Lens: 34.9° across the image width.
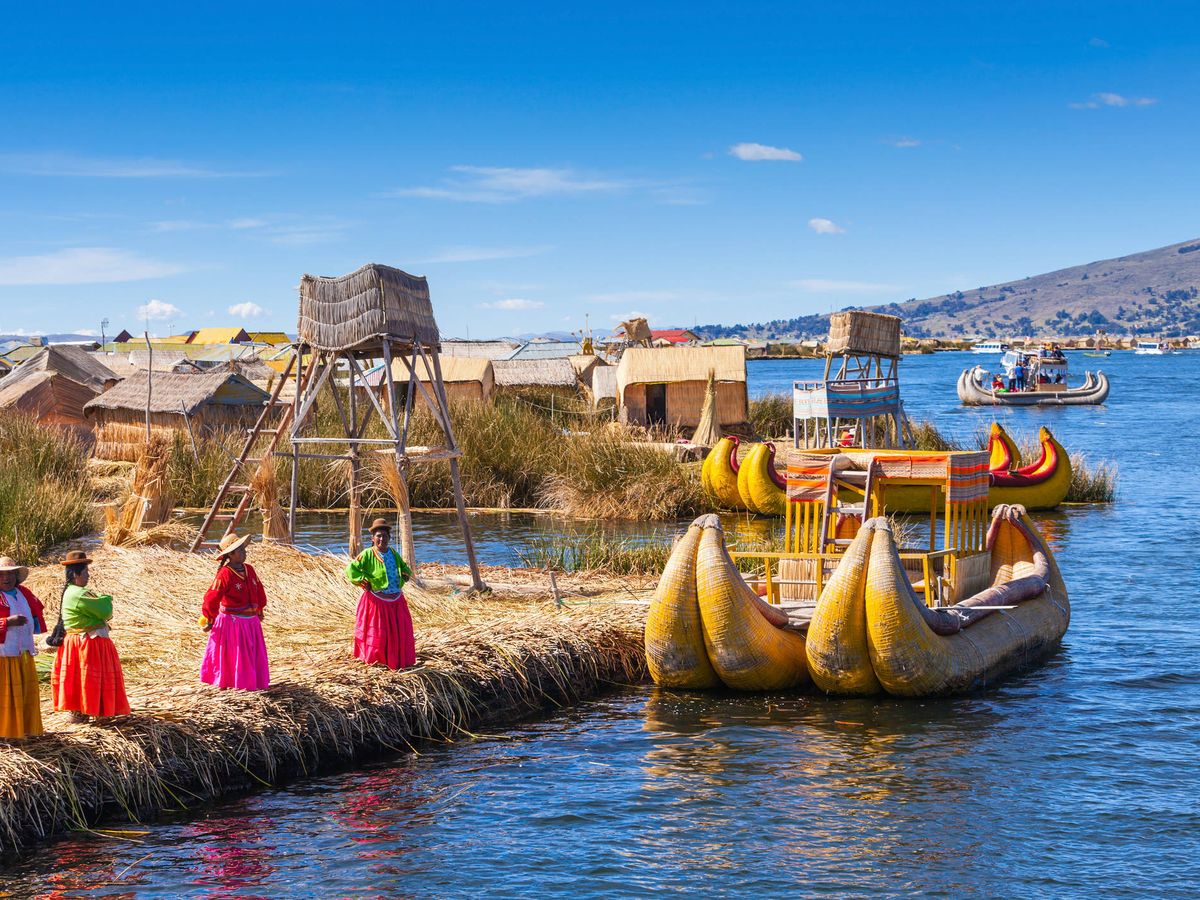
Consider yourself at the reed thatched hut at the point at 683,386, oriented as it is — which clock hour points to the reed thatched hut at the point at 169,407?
the reed thatched hut at the point at 169,407 is roughly at 2 o'clock from the reed thatched hut at the point at 683,386.

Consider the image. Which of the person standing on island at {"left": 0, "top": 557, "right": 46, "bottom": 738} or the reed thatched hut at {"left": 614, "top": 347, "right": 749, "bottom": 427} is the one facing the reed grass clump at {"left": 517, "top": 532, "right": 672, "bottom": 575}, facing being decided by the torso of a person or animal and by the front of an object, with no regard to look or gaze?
the reed thatched hut

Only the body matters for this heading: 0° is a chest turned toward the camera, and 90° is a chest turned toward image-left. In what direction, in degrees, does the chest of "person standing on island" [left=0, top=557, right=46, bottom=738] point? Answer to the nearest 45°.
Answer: approximately 0°

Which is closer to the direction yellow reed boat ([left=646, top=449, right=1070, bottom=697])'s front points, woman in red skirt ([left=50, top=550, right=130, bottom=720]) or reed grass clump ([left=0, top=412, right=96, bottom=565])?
the woman in red skirt

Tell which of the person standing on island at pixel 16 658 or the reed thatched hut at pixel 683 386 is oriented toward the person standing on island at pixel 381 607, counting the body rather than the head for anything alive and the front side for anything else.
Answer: the reed thatched hut

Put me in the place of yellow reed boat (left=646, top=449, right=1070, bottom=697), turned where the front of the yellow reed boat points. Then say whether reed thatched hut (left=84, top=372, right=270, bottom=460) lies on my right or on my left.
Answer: on my right

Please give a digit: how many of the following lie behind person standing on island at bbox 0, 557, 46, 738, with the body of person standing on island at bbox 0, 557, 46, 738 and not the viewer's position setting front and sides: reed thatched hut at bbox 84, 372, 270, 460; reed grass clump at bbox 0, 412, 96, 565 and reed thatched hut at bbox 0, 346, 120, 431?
3

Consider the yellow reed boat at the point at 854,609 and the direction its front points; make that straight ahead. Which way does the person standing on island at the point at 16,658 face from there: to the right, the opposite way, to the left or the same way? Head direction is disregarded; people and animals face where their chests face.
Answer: to the left
